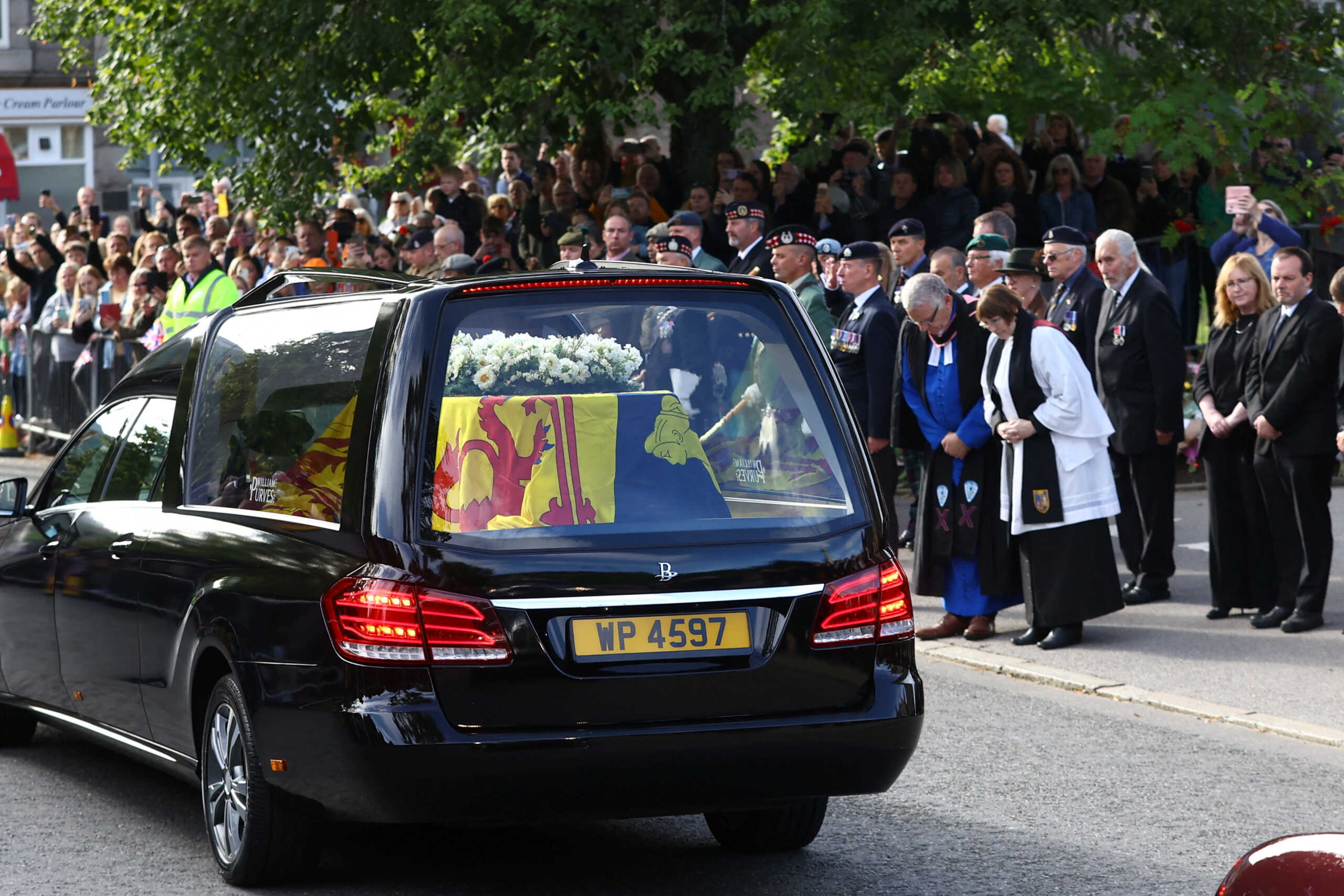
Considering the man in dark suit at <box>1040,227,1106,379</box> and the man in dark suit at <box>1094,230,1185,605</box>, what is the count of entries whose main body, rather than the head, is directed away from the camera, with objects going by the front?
0

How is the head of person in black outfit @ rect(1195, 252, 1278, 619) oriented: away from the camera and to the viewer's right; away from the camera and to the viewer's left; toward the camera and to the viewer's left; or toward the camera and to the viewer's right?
toward the camera and to the viewer's left

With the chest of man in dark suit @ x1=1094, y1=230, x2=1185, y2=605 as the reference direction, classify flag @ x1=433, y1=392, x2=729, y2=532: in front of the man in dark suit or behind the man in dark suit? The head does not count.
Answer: in front

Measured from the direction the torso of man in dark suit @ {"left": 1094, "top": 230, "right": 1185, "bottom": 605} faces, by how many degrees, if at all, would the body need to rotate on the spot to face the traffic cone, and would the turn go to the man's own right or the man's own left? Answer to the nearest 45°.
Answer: approximately 90° to the man's own right

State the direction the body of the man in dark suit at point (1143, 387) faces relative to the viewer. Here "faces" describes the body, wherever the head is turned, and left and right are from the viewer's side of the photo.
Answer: facing the viewer and to the left of the viewer

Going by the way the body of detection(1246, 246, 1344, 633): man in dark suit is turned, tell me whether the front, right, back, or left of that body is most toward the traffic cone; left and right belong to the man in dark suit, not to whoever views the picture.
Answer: right

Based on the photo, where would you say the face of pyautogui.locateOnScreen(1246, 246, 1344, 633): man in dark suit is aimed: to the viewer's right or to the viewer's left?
to the viewer's left

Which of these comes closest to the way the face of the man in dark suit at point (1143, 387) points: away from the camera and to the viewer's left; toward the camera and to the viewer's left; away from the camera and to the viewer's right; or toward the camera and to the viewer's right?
toward the camera and to the viewer's left

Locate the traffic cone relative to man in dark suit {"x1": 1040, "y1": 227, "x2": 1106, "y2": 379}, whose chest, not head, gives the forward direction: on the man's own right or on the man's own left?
on the man's own right

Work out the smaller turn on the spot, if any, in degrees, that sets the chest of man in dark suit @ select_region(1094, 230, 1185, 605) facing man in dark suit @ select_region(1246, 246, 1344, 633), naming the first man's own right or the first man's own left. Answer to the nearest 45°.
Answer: approximately 90° to the first man's own left

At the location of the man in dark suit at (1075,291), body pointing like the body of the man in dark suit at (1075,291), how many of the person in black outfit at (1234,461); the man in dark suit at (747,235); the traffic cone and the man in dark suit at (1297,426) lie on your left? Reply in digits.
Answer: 2

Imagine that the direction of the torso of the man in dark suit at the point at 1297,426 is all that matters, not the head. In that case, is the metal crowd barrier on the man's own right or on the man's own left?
on the man's own right

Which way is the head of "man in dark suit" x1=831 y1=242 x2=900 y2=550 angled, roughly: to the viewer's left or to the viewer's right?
to the viewer's left

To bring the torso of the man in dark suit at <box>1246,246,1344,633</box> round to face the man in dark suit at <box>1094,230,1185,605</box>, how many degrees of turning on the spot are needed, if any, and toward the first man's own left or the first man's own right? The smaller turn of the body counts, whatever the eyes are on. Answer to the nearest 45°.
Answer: approximately 90° to the first man's own right

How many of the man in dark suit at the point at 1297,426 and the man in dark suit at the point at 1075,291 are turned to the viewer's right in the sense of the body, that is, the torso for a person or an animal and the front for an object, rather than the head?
0
